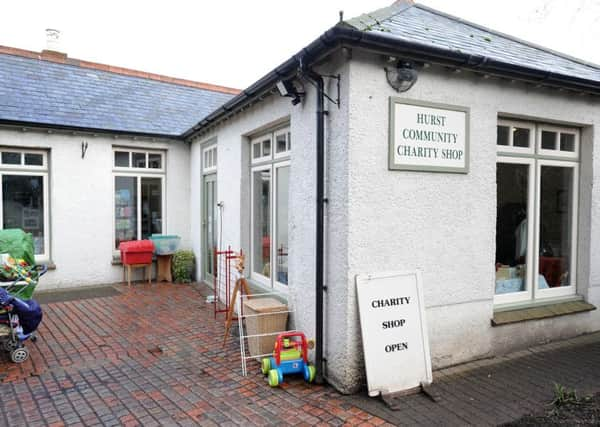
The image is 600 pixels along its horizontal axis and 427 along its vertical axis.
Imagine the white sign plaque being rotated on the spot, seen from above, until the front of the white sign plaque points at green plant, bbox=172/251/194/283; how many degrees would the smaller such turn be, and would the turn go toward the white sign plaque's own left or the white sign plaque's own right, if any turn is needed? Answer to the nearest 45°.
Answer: approximately 180°

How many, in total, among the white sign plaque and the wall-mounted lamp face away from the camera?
0

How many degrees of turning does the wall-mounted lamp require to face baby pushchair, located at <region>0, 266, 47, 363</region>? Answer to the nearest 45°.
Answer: approximately 45° to its right

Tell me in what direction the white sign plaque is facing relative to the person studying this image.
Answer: facing the viewer and to the right of the viewer

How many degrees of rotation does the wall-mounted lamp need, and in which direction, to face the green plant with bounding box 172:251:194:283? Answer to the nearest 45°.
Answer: approximately 90° to its right

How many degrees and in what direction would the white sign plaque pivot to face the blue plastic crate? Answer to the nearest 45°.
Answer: approximately 180°

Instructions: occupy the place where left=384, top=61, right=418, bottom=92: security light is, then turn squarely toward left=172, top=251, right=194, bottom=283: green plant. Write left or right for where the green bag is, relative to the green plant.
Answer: left

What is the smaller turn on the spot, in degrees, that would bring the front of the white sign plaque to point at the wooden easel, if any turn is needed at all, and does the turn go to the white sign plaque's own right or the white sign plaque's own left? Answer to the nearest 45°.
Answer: approximately 135° to the white sign plaque's own right
